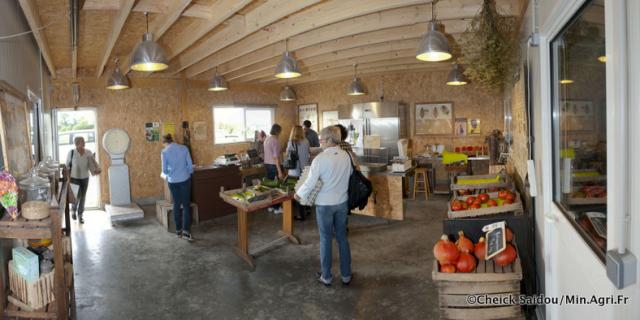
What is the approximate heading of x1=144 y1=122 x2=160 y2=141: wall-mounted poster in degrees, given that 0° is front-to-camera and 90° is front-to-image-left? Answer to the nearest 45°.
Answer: approximately 0°

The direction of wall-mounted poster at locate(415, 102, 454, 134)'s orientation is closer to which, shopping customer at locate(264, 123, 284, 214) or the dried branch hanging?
the dried branch hanging

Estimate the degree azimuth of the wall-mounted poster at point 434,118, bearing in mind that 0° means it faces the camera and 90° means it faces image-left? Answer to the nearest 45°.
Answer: approximately 0°

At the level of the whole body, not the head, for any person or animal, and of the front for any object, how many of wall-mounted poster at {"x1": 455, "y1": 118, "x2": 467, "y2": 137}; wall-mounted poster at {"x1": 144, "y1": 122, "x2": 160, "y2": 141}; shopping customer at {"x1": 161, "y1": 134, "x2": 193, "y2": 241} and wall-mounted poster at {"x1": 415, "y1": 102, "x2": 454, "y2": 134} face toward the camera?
3

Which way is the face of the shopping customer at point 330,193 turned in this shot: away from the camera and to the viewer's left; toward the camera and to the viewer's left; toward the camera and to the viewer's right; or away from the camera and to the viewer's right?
away from the camera and to the viewer's left

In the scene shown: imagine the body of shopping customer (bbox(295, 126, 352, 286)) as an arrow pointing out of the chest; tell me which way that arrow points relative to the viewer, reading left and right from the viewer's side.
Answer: facing away from the viewer and to the left of the viewer
